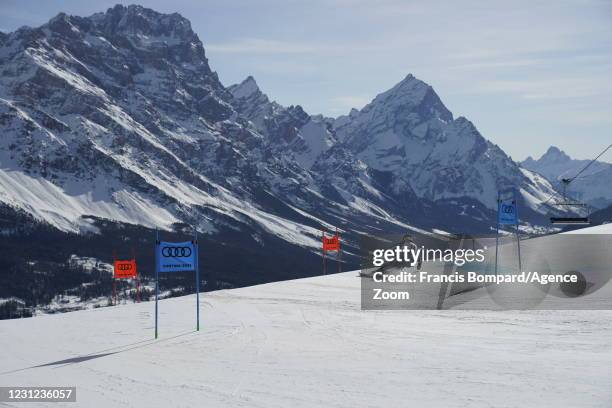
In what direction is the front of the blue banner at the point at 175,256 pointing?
toward the camera
